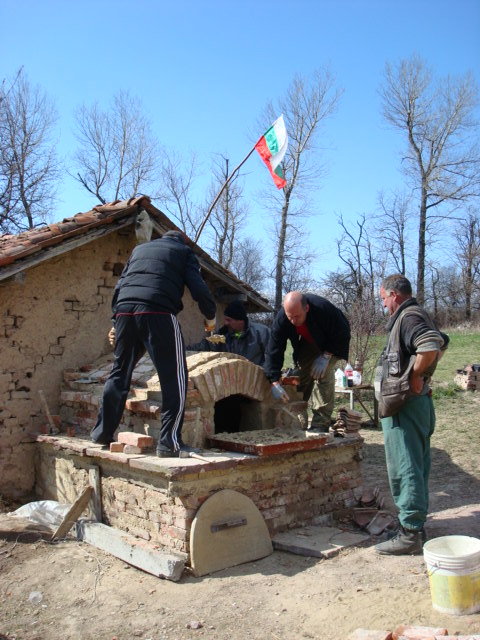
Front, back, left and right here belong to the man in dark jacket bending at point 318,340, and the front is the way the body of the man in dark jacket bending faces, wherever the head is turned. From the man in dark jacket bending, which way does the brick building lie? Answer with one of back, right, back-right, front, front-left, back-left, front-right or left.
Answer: front-right

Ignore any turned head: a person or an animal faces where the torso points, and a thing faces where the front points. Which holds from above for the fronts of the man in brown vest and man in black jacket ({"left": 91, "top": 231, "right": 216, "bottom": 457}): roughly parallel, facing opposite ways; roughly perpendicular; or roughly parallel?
roughly perpendicular

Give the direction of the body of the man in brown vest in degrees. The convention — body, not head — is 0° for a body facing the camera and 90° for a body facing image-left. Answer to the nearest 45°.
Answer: approximately 90°

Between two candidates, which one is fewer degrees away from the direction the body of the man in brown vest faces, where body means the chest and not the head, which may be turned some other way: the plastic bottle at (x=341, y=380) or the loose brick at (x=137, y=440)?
the loose brick

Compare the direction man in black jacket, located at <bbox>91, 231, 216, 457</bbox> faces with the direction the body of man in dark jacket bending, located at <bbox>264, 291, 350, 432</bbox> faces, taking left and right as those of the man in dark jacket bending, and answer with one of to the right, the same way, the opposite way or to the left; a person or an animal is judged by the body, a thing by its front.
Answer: the opposite way

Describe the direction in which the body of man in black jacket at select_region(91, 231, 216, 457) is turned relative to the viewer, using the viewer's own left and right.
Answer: facing away from the viewer and to the right of the viewer

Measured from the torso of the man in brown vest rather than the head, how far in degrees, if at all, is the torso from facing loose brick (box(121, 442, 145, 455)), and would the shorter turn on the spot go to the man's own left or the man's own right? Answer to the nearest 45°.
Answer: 0° — they already face it

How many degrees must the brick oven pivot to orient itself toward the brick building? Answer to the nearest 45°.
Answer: approximately 180°

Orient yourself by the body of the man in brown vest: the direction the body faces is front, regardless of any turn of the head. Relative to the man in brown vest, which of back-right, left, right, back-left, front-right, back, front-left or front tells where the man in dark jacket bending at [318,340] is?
front-right

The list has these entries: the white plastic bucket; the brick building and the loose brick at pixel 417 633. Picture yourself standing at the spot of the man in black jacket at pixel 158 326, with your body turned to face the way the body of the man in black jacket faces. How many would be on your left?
1

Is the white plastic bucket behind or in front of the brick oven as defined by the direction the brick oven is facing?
in front

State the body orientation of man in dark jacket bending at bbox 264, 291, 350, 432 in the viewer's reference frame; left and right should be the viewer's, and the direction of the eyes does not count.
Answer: facing the viewer and to the left of the viewer

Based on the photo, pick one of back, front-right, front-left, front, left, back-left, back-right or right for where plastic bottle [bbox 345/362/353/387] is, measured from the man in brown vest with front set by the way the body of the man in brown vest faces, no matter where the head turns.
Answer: right

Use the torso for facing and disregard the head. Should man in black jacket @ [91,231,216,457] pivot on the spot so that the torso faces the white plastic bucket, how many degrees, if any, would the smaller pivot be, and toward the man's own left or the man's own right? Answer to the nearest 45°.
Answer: approximately 90° to the man's own right

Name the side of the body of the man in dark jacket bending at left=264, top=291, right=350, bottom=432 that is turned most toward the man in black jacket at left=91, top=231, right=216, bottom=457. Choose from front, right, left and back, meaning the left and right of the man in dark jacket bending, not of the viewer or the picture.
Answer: front

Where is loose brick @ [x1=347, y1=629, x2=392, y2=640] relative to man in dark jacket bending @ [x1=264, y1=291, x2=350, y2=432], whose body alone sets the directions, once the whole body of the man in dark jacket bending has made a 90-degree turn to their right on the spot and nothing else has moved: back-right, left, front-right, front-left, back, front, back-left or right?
back-left

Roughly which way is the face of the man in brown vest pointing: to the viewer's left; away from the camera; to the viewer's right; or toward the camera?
to the viewer's left
